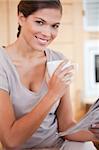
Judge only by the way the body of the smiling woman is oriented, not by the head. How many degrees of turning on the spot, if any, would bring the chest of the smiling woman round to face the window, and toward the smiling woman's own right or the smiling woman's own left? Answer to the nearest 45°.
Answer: approximately 90° to the smiling woman's own left

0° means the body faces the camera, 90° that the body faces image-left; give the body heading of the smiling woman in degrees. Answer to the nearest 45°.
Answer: approximately 315°
